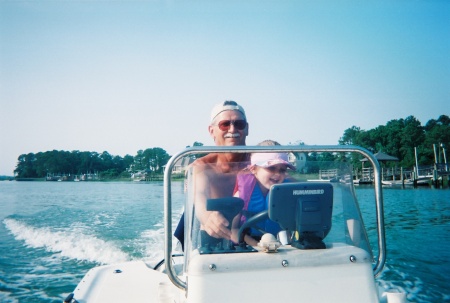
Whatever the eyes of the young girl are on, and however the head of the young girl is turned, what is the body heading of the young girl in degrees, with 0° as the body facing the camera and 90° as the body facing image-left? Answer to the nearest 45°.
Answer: approximately 315°

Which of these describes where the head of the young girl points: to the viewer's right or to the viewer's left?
to the viewer's right

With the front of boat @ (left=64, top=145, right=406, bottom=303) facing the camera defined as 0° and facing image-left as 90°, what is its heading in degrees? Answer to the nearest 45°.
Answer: approximately 0°
